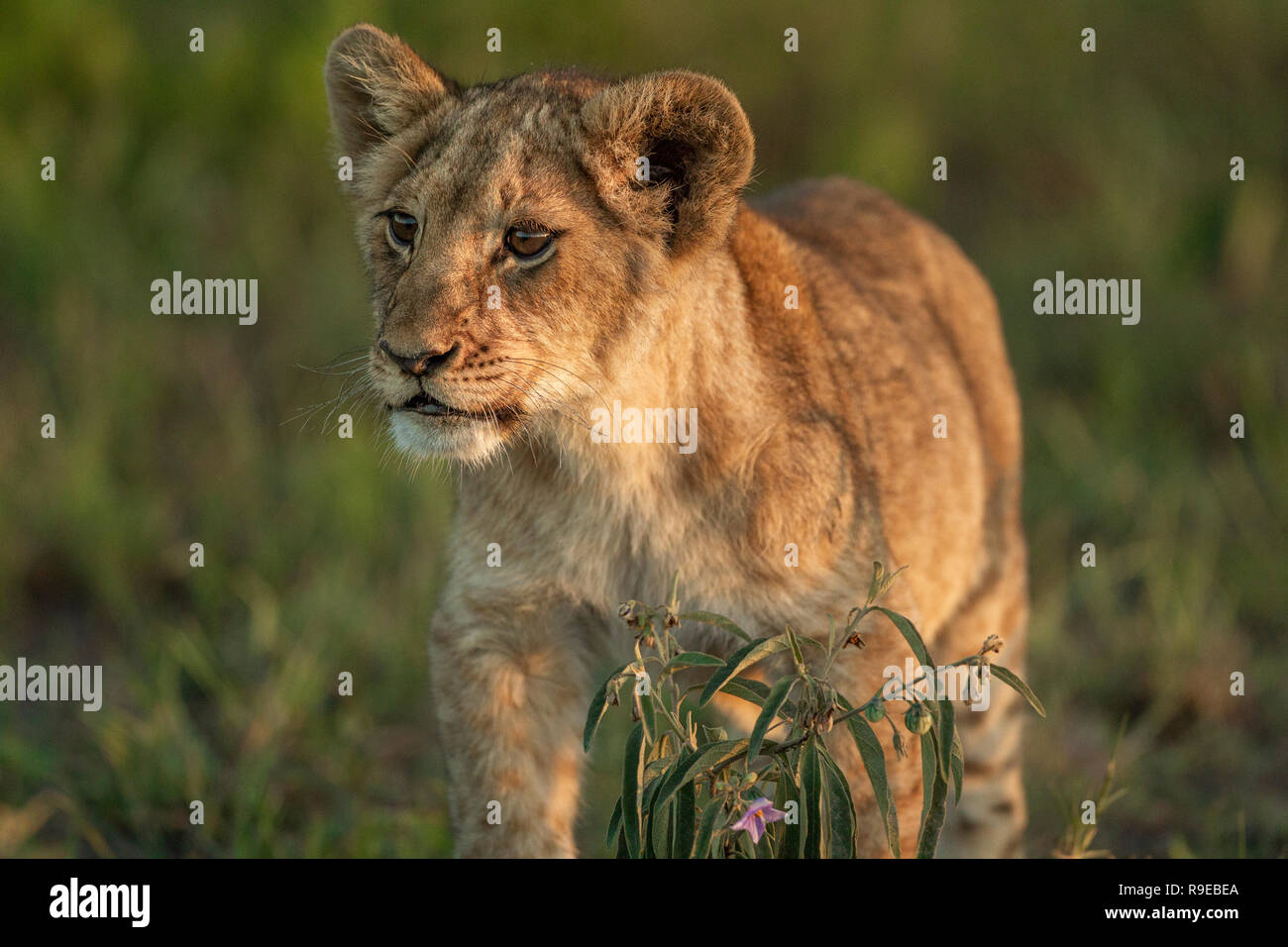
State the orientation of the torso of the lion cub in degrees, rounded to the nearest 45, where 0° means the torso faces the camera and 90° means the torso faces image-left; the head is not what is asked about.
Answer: approximately 45°
